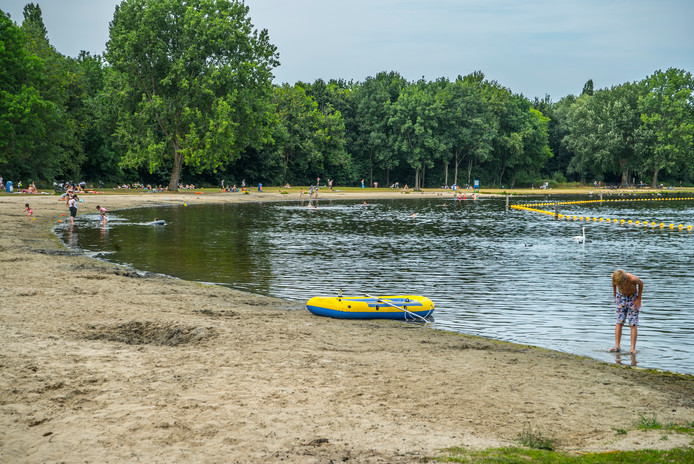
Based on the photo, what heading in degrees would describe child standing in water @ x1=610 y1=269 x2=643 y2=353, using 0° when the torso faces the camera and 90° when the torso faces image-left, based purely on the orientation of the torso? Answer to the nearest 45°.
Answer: approximately 45°

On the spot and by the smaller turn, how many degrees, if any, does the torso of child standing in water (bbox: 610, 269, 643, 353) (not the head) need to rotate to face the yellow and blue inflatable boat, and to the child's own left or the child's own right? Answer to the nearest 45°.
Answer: approximately 45° to the child's own right
